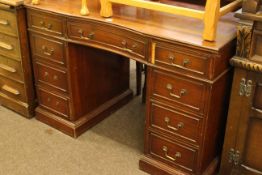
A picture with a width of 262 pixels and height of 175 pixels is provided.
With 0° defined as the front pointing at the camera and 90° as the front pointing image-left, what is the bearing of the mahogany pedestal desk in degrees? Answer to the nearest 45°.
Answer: approximately 45°

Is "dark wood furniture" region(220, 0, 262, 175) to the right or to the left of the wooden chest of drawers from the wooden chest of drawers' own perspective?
on its left

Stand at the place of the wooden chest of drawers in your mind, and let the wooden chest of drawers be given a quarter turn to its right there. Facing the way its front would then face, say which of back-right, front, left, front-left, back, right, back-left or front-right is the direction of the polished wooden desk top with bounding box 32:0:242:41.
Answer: back

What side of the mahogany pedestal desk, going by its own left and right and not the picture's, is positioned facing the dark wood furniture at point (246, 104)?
left
